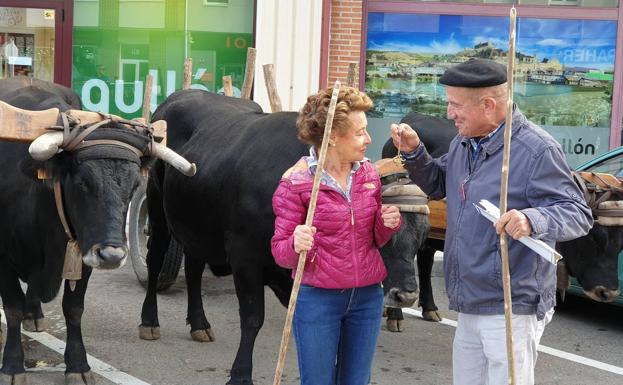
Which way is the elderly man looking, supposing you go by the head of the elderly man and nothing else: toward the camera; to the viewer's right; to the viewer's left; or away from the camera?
to the viewer's left

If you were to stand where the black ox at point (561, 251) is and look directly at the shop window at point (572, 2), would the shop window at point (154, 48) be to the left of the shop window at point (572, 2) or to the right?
left

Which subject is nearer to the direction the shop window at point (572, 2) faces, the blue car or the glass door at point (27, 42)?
the blue car

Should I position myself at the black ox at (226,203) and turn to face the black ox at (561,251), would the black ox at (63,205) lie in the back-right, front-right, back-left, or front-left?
back-right

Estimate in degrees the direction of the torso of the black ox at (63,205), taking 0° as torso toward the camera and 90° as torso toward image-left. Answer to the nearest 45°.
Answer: approximately 315°

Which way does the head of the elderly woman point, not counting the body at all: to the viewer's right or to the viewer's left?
to the viewer's right

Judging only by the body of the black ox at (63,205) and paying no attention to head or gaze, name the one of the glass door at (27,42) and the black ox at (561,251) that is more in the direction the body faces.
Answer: the black ox

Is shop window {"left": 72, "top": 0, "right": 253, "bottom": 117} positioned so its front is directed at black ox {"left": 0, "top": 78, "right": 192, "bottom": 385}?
yes

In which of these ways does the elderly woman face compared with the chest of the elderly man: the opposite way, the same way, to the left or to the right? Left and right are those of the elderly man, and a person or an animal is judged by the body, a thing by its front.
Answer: to the left

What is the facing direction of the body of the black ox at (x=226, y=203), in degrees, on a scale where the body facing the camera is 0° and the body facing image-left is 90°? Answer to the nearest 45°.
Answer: approximately 315°

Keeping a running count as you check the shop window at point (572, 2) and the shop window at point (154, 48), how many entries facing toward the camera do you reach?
2
